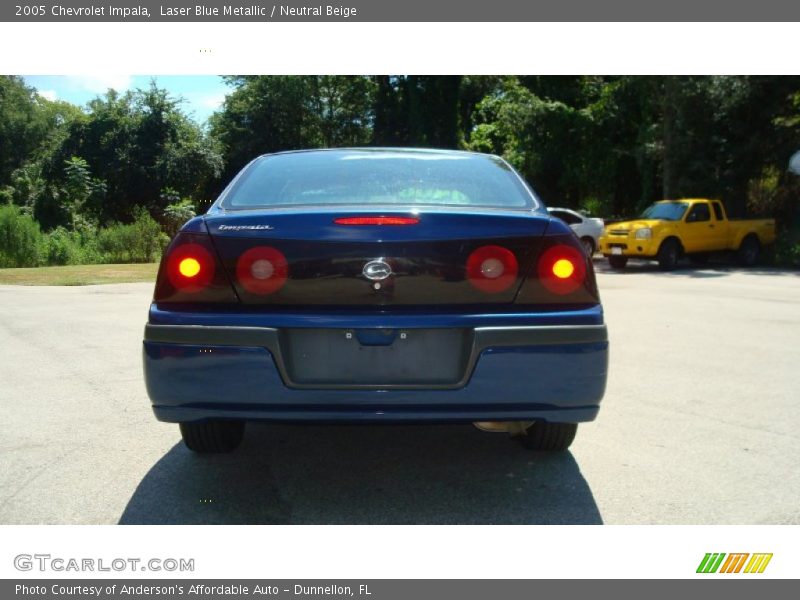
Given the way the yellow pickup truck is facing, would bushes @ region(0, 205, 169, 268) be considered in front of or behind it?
in front

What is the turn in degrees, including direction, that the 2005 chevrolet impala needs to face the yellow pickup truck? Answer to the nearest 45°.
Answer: approximately 45° to its right

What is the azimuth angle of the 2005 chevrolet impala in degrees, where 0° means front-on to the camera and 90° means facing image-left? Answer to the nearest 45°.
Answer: approximately 180°

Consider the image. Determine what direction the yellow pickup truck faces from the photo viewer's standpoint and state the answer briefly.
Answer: facing the viewer and to the left of the viewer

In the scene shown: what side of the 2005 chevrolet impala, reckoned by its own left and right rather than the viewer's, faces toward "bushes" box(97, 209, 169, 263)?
front

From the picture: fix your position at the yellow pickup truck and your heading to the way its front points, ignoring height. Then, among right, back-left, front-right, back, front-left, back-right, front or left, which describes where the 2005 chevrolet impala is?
front-left

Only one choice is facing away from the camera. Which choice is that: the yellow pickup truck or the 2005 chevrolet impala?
the 2005 chevrolet impala

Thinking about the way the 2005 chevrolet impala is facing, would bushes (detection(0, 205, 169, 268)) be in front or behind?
in front

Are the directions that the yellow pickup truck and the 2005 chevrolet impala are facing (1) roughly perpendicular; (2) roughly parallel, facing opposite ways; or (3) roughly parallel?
roughly perpendicular

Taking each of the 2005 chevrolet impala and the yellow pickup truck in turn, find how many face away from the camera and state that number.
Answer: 1

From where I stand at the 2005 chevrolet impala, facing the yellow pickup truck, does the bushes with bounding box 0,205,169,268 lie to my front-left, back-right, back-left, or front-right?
front-left

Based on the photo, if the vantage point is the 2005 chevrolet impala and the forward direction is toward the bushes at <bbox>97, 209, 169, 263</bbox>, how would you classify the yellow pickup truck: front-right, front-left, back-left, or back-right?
front-right

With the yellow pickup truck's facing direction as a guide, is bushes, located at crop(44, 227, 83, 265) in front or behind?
in front

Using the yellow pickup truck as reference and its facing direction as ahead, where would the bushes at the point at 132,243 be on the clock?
The bushes is roughly at 1 o'clock from the yellow pickup truck.
